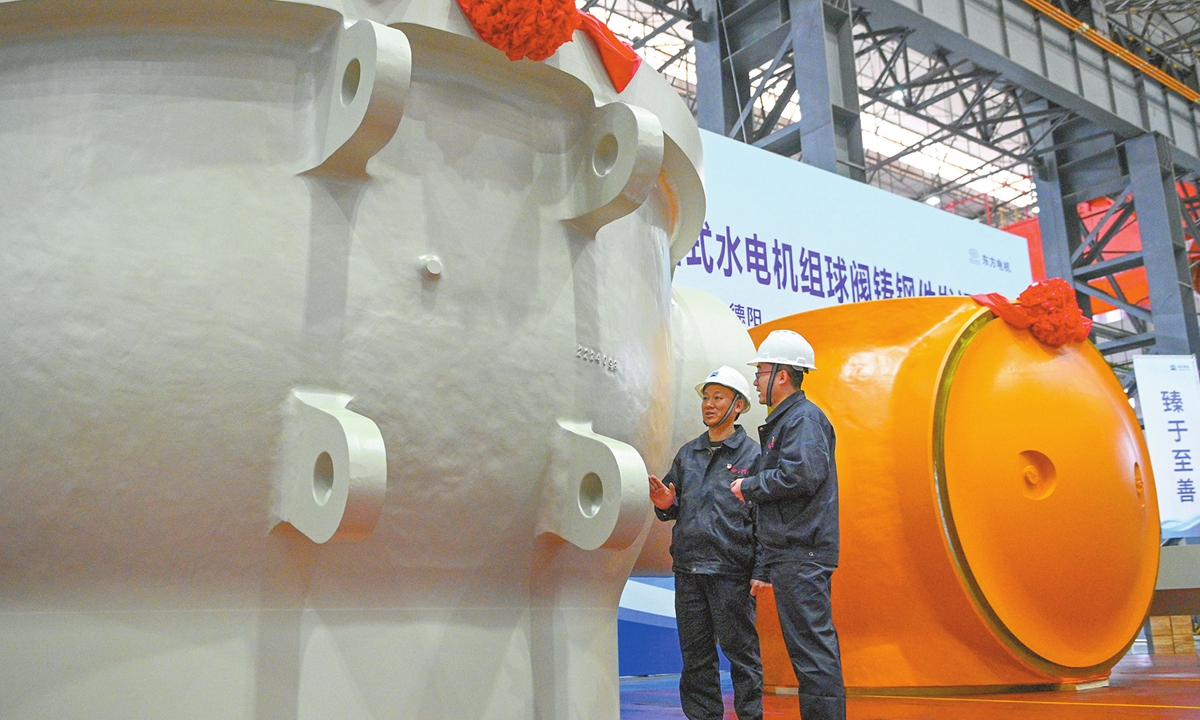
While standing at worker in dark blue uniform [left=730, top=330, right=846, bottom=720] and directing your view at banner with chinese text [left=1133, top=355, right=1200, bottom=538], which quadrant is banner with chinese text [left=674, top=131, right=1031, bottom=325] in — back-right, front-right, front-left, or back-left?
front-left

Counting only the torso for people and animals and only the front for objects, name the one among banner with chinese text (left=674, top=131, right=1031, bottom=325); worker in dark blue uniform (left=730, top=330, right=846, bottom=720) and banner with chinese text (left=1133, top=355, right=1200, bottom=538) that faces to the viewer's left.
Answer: the worker in dark blue uniform

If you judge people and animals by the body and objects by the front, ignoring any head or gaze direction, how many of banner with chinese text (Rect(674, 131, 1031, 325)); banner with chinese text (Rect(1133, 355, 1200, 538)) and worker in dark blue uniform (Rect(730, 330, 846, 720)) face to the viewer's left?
1

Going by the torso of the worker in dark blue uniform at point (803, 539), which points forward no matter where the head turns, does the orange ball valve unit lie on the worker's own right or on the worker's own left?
on the worker's own right

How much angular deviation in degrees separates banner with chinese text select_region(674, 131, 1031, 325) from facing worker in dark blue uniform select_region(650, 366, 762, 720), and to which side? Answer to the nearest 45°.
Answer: approximately 45° to its right

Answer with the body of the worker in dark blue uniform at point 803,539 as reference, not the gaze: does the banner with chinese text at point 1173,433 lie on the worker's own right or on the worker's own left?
on the worker's own right

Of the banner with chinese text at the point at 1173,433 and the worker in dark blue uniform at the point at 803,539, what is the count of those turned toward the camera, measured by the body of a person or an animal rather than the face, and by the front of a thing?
1

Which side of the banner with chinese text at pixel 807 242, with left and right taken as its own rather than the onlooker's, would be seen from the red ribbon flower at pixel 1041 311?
front

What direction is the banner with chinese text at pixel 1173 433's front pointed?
toward the camera

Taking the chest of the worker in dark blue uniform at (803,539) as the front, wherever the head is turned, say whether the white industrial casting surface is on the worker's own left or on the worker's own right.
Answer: on the worker's own left

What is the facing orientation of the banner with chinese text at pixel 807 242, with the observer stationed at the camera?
facing the viewer and to the right of the viewer

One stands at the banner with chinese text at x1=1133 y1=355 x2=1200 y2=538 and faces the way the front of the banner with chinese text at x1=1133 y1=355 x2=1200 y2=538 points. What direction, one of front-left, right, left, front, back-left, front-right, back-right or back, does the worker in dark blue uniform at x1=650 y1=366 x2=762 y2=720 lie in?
front

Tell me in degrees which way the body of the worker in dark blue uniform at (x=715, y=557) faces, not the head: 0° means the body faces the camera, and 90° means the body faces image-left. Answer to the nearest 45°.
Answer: approximately 45°

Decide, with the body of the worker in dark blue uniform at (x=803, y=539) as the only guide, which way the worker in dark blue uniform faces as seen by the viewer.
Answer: to the viewer's left

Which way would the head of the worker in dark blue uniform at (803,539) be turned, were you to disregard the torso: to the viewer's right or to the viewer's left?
to the viewer's left
